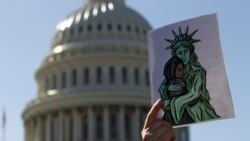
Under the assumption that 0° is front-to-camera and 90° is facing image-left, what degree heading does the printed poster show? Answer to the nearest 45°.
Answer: approximately 0°
